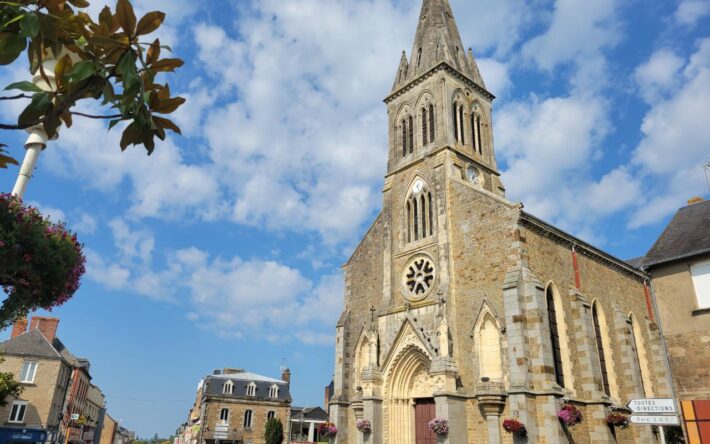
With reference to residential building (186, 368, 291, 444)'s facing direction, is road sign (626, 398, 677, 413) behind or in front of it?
in front

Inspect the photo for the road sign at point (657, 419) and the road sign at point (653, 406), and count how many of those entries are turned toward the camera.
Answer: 2

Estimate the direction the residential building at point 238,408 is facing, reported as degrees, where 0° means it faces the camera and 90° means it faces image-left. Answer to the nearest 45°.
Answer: approximately 0°

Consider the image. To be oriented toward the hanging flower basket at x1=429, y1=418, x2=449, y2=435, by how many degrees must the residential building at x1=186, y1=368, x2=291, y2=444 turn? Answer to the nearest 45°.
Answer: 0° — it already faces it

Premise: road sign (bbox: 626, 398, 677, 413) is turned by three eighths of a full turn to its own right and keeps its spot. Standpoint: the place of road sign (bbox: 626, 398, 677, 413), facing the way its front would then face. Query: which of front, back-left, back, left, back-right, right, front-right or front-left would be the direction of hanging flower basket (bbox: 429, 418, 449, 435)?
front

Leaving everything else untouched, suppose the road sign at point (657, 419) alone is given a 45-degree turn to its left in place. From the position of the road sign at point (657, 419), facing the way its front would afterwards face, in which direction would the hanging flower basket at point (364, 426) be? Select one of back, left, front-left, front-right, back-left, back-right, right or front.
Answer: back

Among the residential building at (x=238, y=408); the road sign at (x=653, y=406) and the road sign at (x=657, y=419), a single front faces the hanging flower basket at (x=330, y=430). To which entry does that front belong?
the residential building

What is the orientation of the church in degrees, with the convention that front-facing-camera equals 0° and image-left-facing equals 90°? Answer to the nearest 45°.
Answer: approximately 45°

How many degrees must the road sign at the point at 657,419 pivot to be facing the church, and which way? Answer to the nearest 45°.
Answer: approximately 135° to its right

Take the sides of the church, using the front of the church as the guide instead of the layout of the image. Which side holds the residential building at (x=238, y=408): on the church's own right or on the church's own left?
on the church's own right
